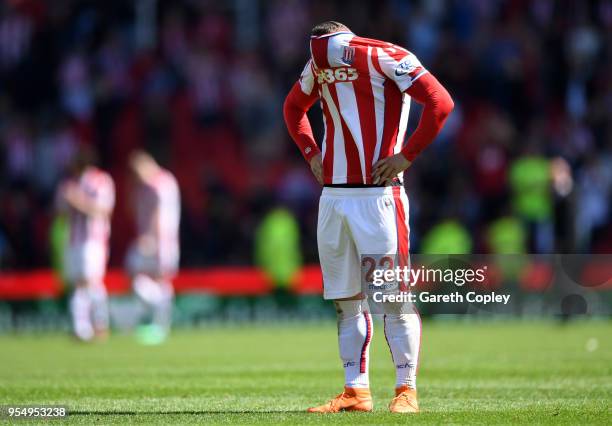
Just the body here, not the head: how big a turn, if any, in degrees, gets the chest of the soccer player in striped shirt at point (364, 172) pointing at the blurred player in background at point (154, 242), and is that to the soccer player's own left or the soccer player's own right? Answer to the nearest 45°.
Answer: approximately 135° to the soccer player's own right

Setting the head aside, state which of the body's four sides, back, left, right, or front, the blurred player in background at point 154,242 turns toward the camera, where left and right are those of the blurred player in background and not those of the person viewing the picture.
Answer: left

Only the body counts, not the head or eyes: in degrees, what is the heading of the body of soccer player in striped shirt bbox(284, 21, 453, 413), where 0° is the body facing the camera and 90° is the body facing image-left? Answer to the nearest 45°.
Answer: approximately 45°

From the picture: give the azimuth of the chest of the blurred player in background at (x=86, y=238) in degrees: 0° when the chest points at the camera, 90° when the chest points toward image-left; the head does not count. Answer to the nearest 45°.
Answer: approximately 45°

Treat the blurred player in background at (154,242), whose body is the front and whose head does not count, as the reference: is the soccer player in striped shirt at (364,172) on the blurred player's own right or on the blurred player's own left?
on the blurred player's own left

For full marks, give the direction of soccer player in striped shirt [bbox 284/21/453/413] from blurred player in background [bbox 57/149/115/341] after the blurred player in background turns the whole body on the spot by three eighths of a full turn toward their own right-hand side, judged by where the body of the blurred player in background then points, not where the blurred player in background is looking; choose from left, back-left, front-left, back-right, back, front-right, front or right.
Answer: back
